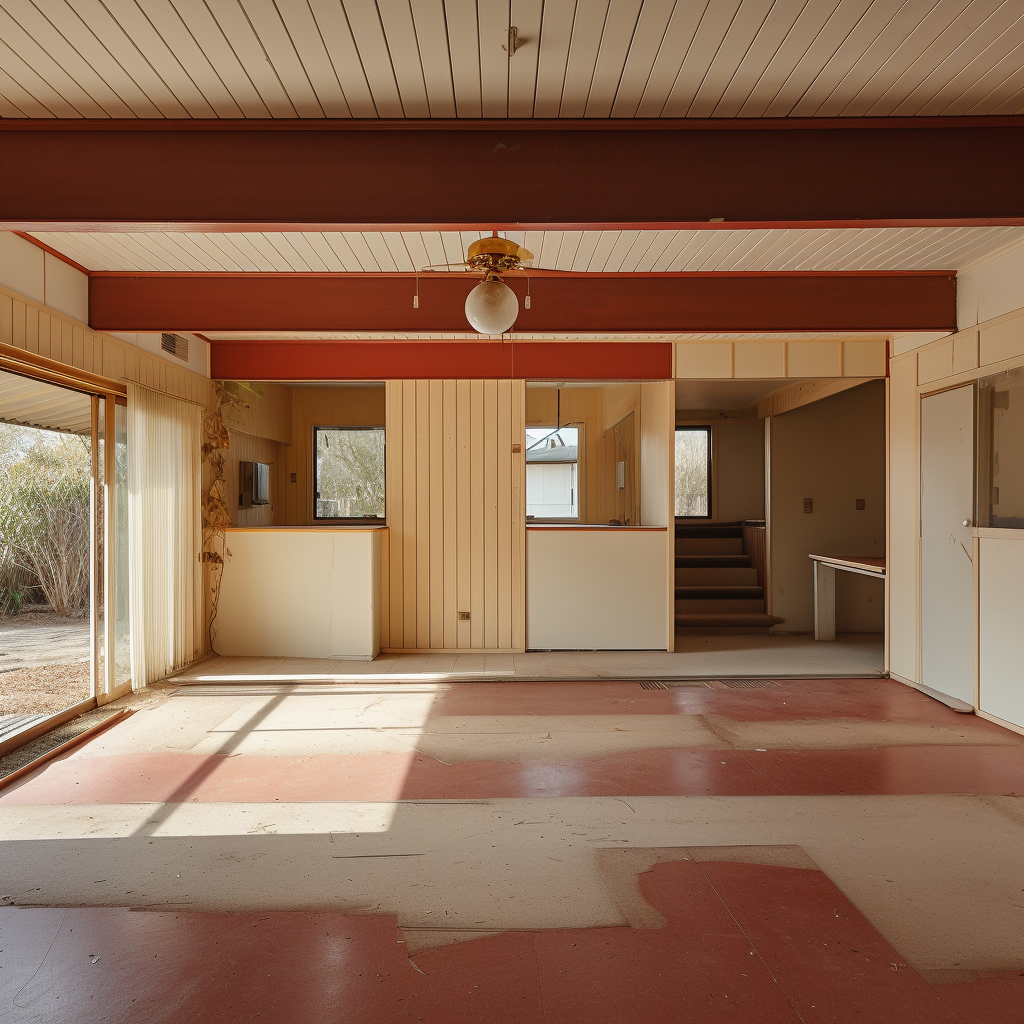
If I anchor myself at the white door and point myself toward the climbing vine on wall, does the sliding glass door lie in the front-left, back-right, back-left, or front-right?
front-left

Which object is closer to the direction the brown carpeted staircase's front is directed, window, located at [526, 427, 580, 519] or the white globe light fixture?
the white globe light fixture

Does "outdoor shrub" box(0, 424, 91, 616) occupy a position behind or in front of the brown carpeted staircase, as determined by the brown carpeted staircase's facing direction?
in front

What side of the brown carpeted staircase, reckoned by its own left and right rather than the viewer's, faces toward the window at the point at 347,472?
right

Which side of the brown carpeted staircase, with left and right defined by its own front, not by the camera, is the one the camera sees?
front

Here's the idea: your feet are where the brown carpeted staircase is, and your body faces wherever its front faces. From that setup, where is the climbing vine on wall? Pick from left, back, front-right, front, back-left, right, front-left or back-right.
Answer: front-right

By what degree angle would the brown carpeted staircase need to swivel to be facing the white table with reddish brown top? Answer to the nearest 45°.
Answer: approximately 45° to its left

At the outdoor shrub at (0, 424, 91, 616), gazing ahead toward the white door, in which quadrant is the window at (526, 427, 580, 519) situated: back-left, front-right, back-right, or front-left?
front-left

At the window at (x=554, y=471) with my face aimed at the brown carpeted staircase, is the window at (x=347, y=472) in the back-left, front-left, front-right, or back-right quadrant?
back-right

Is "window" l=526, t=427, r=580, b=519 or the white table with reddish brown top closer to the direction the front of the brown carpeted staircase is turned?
the white table with reddish brown top

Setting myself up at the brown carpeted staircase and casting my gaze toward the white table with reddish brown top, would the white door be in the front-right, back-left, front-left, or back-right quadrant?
front-right

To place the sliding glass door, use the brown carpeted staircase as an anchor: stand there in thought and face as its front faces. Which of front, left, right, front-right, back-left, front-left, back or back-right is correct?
front-right

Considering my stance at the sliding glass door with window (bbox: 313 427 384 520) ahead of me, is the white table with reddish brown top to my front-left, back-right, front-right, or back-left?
front-right

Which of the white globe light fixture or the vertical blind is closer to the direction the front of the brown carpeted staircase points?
the white globe light fixture

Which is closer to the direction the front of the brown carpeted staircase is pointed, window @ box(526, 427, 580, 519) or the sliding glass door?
the sliding glass door
